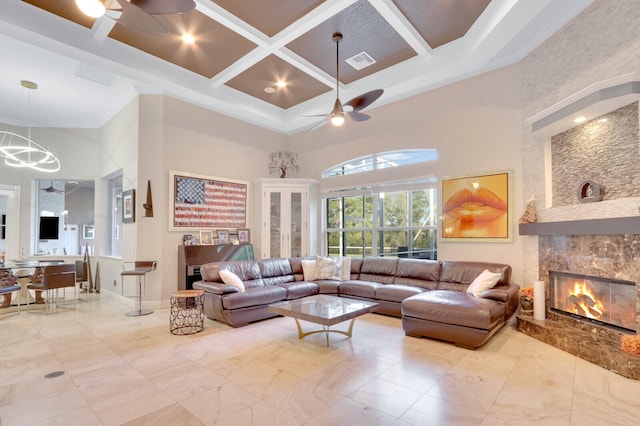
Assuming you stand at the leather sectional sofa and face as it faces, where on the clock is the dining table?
The dining table is roughly at 3 o'clock from the leather sectional sofa.

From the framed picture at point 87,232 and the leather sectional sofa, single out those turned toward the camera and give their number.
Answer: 2

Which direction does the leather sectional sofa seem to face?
toward the camera

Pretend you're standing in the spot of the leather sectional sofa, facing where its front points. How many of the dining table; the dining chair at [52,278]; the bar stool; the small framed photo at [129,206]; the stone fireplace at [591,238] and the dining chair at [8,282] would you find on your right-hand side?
5

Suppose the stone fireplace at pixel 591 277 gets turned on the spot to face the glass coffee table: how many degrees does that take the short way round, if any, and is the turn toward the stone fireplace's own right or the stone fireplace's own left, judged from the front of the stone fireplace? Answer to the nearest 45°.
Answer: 0° — it already faces it

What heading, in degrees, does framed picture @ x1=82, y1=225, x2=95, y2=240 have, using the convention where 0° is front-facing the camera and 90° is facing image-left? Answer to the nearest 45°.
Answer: approximately 0°

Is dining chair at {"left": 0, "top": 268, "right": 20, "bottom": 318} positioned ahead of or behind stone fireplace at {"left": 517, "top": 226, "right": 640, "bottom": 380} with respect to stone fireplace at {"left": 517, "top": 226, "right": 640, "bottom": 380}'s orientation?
ahead

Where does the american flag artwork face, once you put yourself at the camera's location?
facing the viewer and to the right of the viewer

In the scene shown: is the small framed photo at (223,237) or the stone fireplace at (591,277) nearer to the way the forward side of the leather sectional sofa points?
the stone fireplace

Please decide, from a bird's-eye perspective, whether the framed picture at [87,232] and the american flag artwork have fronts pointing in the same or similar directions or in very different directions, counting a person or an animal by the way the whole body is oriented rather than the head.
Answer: same or similar directions

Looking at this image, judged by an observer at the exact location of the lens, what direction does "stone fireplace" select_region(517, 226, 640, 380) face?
facing the viewer and to the left of the viewer

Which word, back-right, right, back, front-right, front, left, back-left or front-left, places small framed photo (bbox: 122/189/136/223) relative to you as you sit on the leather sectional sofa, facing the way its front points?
right

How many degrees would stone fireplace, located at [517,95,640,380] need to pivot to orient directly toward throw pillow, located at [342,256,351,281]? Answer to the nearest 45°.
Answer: approximately 45° to its right

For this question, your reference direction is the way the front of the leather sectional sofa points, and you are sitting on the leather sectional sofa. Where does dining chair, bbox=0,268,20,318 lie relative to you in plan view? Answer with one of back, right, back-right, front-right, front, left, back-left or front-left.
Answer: right

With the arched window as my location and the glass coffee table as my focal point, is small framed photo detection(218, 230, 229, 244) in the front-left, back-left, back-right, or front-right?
front-right
